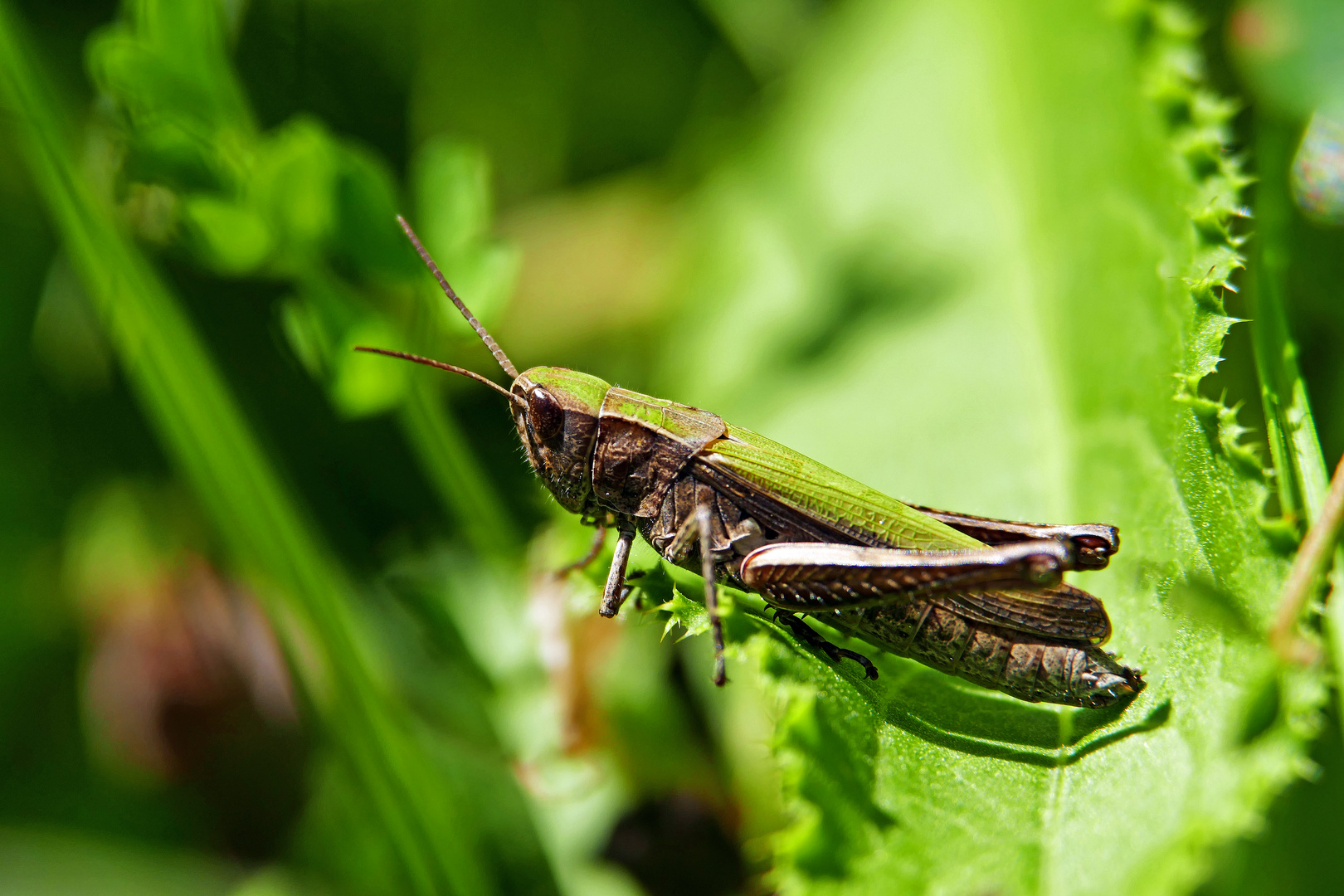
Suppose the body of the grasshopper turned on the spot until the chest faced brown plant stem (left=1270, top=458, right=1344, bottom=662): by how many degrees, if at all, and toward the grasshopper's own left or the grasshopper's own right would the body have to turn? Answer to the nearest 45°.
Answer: approximately 135° to the grasshopper's own left

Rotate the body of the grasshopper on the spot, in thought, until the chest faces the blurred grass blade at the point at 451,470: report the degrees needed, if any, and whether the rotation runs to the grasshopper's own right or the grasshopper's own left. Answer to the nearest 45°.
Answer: approximately 45° to the grasshopper's own right

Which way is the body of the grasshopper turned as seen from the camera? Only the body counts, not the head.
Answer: to the viewer's left

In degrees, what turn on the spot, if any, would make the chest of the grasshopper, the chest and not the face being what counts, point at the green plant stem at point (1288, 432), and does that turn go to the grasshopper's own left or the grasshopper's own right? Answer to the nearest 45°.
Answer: approximately 135° to the grasshopper's own left

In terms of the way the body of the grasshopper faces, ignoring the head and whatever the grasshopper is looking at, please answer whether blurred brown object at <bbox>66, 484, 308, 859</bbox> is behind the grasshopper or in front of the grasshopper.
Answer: in front
